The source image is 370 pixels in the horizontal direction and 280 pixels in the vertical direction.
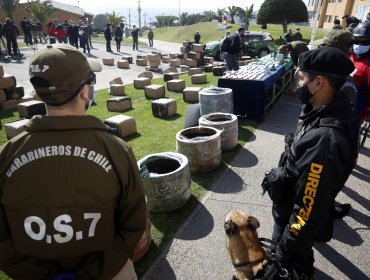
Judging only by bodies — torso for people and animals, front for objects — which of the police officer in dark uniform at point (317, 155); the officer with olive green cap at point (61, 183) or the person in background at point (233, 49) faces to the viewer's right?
the person in background

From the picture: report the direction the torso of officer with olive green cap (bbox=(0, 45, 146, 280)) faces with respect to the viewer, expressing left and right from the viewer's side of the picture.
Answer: facing away from the viewer

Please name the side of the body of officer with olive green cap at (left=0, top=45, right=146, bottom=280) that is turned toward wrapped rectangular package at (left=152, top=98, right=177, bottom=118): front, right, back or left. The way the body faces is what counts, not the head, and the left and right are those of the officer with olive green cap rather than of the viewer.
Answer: front

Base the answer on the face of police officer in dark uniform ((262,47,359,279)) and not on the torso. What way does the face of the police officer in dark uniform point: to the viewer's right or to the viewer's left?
to the viewer's left

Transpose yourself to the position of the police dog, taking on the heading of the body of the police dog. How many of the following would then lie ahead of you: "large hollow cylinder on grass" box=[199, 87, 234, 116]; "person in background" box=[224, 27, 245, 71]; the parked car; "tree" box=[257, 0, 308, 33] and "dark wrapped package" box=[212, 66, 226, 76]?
5

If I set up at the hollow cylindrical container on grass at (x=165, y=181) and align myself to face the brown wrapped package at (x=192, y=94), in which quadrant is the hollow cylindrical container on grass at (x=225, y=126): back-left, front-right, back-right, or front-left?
front-right

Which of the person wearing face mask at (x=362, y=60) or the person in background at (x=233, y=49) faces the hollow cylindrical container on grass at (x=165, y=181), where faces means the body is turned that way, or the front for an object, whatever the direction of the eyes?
the person wearing face mask

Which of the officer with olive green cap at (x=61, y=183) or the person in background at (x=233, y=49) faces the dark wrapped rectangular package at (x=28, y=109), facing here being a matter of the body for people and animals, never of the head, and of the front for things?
the officer with olive green cap

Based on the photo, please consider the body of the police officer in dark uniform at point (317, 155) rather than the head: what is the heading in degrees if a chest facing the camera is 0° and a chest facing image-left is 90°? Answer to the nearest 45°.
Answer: approximately 90°

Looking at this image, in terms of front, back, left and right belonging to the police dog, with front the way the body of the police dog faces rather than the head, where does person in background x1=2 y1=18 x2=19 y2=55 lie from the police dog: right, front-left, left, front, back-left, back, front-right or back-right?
front-left

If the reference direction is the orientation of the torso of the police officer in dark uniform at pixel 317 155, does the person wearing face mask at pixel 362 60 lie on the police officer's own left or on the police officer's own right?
on the police officer's own right

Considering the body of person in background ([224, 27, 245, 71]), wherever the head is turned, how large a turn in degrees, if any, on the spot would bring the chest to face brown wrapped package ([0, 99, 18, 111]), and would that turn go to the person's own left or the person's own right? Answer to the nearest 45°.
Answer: approximately 135° to the person's own right

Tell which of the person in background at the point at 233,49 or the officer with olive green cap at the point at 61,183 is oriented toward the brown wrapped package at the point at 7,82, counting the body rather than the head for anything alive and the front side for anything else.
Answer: the officer with olive green cap

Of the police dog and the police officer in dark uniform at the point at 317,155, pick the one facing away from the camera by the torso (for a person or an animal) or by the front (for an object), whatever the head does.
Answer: the police dog

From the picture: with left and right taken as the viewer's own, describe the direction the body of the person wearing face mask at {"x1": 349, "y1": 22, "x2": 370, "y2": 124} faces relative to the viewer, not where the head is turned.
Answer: facing the viewer and to the left of the viewer

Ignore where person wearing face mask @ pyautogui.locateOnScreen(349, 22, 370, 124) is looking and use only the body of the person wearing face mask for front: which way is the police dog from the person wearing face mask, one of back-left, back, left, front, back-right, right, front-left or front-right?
front-left

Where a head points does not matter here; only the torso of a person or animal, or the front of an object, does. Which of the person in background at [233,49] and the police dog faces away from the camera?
the police dog

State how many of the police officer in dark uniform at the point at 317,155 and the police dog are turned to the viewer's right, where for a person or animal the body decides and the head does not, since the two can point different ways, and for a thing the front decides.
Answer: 0
